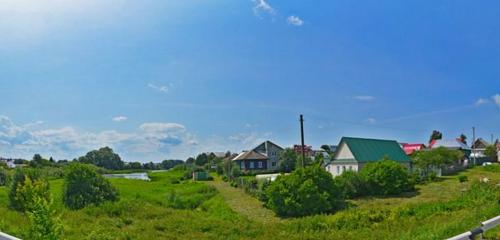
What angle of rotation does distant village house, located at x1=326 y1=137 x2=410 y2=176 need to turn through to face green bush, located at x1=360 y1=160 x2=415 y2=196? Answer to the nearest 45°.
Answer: approximately 45° to its left

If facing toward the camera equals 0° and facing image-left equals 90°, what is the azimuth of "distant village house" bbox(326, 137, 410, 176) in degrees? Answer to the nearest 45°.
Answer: approximately 45°

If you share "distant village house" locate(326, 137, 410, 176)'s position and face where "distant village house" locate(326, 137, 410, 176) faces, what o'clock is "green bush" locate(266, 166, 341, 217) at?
The green bush is roughly at 11 o'clock from the distant village house.
